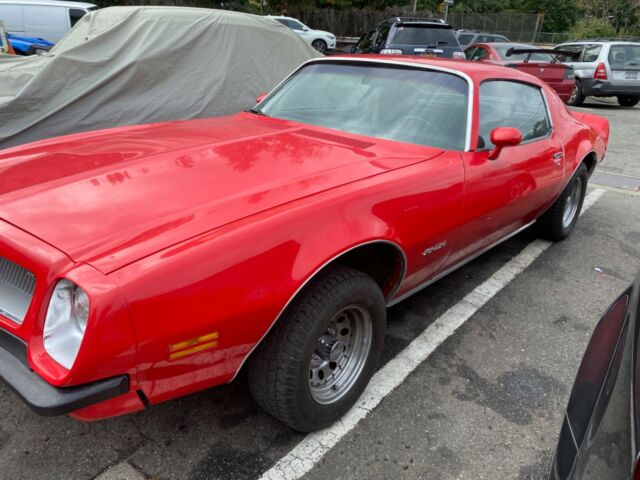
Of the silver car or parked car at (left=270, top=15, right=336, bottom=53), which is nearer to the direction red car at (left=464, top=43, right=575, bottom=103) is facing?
the parked car

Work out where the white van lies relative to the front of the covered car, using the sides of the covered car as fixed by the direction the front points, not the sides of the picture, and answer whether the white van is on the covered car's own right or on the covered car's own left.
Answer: on the covered car's own right

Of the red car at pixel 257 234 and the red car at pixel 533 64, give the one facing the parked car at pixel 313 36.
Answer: the red car at pixel 533 64

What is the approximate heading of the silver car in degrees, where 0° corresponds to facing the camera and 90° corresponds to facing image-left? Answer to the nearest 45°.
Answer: approximately 135°

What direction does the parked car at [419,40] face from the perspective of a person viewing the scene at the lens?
facing away from the viewer and to the left of the viewer

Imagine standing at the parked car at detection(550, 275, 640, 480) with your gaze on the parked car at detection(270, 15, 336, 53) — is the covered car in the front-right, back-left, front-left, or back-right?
front-left

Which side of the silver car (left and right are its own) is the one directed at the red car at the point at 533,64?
left

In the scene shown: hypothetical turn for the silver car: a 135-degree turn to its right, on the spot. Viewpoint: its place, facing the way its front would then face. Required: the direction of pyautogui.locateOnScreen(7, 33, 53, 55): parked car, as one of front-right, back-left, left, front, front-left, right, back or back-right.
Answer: back-right

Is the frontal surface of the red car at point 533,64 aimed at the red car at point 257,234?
no

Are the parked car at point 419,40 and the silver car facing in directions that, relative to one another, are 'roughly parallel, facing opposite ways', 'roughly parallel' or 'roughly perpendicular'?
roughly parallel

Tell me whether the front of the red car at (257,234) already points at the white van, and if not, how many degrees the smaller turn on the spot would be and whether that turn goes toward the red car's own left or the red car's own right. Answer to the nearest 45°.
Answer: approximately 90° to the red car's own right
